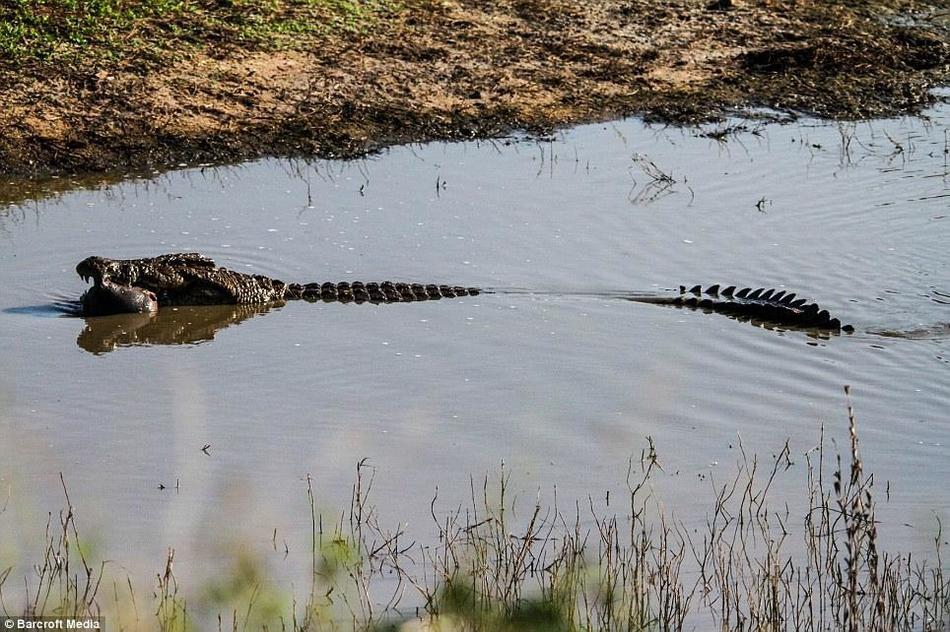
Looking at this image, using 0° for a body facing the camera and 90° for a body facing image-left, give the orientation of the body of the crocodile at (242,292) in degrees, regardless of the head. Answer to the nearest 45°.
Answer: approximately 90°
